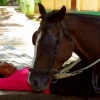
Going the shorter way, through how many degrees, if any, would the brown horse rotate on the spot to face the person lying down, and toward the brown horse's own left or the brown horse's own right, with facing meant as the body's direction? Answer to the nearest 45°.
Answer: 0° — it already faces them
